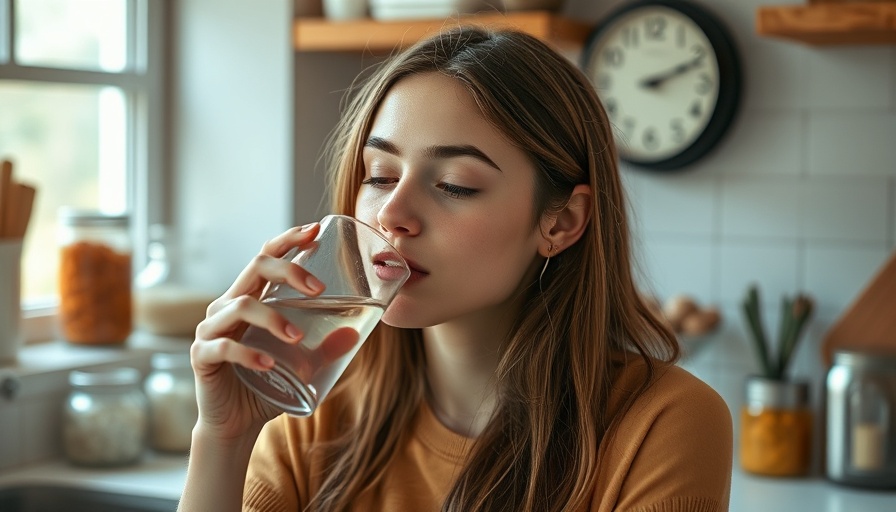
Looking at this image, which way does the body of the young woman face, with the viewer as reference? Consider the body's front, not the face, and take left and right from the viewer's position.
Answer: facing the viewer and to the left of the viewer

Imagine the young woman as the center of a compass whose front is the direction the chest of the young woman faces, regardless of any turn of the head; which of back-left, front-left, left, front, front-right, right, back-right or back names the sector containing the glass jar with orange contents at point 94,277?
right

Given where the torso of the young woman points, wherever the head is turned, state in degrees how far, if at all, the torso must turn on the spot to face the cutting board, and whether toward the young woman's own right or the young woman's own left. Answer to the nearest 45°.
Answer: approximately 180°

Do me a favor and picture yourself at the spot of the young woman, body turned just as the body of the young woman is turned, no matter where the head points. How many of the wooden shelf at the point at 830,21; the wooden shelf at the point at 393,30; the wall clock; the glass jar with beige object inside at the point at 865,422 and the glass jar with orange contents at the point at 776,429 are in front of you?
0

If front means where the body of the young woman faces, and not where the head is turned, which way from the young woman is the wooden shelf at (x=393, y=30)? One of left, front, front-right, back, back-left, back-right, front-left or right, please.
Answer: back-right

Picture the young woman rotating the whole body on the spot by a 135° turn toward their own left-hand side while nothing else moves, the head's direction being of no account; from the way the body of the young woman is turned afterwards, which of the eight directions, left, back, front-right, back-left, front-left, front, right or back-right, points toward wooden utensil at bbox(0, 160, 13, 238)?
back-left

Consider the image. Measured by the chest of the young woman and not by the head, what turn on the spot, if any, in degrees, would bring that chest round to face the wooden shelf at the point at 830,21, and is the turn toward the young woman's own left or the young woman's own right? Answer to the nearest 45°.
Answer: approximately 180°

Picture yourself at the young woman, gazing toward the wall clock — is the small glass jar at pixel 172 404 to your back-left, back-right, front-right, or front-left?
front-left

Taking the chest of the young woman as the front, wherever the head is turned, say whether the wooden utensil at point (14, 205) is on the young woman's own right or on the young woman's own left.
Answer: on the young woman's own right

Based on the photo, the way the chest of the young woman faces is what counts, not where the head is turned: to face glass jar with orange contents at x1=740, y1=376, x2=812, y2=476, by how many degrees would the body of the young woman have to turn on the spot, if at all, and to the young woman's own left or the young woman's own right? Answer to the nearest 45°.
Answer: approximately 180°

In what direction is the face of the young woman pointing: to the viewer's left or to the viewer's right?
to the viewer's left

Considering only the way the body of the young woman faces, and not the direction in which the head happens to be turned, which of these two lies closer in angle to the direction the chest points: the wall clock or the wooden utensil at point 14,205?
the wooden utensil

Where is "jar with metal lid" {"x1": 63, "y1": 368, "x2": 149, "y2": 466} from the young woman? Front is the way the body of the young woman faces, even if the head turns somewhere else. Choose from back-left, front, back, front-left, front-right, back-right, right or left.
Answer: right
